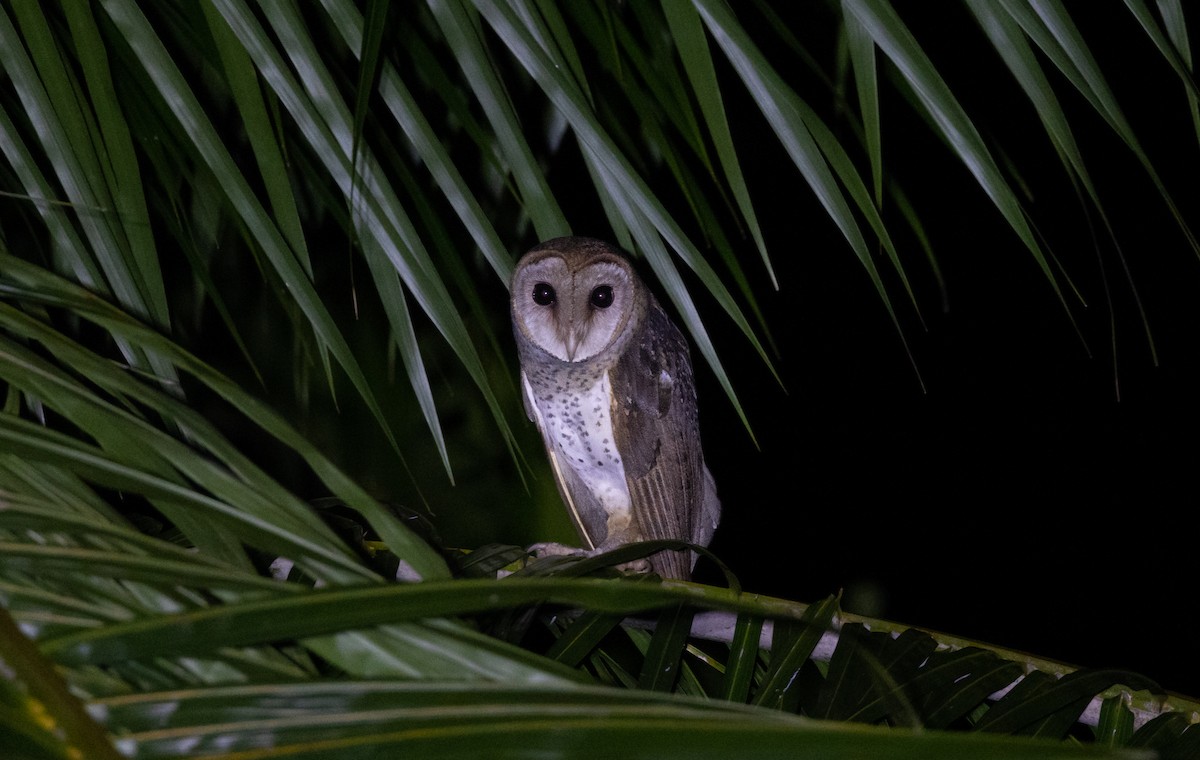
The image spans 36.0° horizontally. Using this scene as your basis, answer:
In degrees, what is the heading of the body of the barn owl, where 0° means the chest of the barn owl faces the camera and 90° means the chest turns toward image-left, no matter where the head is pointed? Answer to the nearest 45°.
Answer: approximately 45°
